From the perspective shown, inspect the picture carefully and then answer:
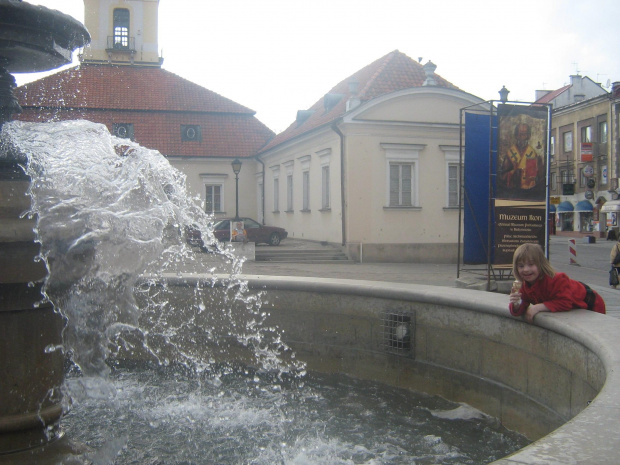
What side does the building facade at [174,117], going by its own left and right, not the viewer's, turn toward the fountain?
front

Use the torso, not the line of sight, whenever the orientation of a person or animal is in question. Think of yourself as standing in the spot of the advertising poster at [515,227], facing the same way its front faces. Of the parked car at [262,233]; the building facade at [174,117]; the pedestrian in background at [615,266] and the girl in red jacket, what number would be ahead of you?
1

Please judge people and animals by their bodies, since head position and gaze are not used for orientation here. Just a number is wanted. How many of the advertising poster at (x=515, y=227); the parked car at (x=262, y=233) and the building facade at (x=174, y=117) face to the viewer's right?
1

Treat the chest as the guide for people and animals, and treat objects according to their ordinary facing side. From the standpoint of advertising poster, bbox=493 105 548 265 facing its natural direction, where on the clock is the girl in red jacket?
The girl in red jacket is roughly at 12 o'clock from the advertising poster.

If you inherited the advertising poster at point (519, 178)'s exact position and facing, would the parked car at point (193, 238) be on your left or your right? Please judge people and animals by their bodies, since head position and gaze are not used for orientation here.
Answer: on your right

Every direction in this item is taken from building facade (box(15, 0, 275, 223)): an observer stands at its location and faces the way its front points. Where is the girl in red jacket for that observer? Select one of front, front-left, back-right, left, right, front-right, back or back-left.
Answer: front

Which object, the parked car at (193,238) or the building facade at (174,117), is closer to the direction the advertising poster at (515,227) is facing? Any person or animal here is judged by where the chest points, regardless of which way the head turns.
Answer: the parked car

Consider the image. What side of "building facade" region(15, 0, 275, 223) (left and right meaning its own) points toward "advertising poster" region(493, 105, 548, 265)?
front

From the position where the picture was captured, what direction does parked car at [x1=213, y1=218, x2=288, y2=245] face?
facing to the right of the viewer

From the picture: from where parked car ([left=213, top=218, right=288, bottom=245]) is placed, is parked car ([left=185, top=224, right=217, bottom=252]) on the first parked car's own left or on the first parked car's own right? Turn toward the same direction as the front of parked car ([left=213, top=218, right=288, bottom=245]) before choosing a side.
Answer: on the first parked car's own right

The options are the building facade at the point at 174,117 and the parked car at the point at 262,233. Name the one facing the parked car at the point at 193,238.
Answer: the building facade

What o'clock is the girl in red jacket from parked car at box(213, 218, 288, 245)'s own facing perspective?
The girl in red jacket is roughly at 3 o'clock from the parked car.

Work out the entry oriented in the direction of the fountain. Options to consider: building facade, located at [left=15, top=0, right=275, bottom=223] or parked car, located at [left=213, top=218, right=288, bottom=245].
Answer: the building facade

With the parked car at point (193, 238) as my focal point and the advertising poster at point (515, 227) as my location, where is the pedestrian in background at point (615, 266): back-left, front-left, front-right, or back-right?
back-right

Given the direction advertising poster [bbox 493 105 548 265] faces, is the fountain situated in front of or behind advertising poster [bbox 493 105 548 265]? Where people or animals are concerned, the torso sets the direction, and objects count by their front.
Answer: in front

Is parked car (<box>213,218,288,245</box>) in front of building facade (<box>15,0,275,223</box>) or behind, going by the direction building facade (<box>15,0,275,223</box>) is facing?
in front

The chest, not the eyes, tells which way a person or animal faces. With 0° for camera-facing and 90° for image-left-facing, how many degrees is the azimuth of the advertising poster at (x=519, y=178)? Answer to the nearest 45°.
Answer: approximately 0°
